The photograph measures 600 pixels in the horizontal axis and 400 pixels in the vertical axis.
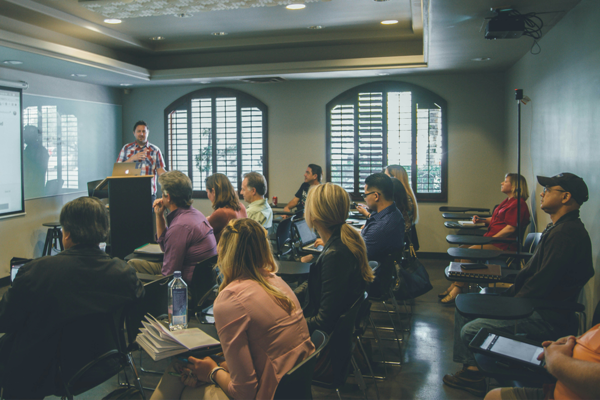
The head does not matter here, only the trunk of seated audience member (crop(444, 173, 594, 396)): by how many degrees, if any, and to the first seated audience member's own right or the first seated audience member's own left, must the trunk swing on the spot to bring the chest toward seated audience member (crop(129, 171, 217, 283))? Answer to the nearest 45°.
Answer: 0° — they already face them

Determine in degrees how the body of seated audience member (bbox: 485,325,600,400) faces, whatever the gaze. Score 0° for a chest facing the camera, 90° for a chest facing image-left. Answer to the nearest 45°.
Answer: approximately 90°

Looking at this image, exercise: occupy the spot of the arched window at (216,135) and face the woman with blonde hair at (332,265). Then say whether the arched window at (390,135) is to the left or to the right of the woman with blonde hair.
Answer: left

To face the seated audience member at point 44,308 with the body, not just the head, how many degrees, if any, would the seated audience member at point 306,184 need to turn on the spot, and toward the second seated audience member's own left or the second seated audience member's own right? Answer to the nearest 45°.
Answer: approximately 90° to the second seated audience member's own left

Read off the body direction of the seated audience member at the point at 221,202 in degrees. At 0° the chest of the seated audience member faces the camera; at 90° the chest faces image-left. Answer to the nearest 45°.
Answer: approximately 135°

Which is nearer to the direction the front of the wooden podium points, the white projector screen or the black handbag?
the black handbag

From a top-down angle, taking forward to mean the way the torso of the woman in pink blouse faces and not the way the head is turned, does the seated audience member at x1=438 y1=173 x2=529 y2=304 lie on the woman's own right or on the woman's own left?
on the woman's own right

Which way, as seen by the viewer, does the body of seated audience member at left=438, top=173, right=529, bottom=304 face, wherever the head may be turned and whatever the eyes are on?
to the viewer's left

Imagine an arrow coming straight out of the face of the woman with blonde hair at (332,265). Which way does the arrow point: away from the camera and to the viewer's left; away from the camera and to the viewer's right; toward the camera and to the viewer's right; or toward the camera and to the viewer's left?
away from the camera and to the viewer's left
